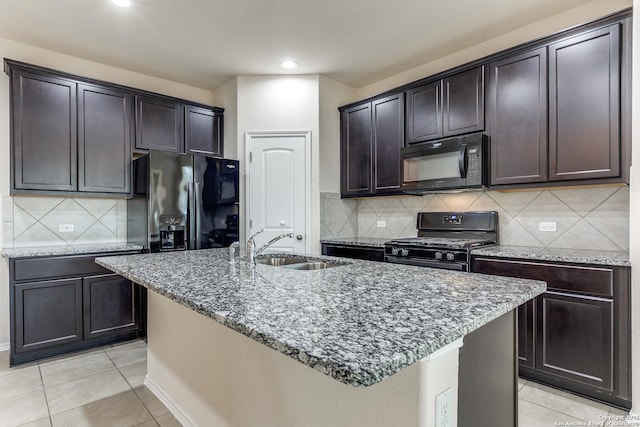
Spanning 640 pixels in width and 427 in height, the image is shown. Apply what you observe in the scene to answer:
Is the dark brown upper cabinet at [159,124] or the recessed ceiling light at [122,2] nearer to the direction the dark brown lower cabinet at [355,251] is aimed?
the recessed ceiling light

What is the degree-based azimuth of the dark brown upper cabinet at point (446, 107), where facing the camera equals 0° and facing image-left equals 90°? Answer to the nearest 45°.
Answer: approximately 45°

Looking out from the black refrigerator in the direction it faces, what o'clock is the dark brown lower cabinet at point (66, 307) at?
The dark brown lower cabinet is roughly at 4 o'clock from the black refrigerator.

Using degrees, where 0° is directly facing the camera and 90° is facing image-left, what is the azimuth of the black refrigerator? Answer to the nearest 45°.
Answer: approximately 315°

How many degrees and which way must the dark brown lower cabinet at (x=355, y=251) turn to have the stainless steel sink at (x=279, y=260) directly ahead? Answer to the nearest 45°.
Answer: approximately 45° to its left

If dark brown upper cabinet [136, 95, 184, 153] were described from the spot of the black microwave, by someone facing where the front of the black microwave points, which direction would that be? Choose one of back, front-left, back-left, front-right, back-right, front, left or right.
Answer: front-right

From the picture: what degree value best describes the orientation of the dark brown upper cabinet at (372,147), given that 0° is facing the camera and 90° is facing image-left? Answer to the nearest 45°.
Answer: approximately 45°

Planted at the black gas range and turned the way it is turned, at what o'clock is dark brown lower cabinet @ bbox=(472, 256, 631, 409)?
The dark brown lower cabinet is roughly at 9 o'clock from the black gas range.

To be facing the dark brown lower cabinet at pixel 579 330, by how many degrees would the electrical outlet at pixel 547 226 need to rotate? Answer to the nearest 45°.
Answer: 0° — it already faces it

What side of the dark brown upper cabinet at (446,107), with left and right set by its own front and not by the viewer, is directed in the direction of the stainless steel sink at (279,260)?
front
